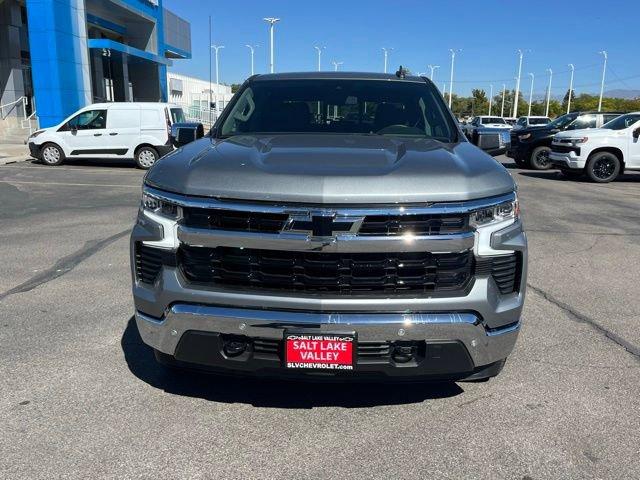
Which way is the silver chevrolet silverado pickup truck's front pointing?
toward the camera

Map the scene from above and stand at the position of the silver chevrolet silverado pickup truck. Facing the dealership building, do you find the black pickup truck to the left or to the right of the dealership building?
right

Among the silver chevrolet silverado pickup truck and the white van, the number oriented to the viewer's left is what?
1

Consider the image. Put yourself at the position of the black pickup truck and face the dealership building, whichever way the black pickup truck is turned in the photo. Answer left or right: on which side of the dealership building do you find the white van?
left

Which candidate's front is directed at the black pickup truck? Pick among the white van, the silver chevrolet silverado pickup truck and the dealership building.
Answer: the dealership building

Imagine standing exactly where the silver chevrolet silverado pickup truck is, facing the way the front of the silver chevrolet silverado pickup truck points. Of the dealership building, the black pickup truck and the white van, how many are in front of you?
0

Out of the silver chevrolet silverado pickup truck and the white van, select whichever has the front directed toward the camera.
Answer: the silver chevrolet silverado pickup truck

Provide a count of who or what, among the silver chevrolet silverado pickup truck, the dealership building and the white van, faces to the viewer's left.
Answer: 1

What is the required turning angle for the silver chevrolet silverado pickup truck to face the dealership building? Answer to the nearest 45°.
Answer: approximately 135° to its right

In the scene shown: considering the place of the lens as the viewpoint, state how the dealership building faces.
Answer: facing the viewer and to the right of the viewer

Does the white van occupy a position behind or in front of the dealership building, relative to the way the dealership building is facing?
in front

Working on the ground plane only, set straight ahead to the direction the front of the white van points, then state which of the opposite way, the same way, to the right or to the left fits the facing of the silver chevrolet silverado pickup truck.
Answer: to the left

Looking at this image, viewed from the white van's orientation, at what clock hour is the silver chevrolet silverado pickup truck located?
The silver chevrolet silverado pickup truck is roughly at 9 o'clock from the white van.

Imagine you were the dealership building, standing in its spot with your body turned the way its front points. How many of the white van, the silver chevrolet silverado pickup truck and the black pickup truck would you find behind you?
0

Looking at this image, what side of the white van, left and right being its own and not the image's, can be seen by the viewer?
left

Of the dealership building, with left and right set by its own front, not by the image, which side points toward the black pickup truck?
front

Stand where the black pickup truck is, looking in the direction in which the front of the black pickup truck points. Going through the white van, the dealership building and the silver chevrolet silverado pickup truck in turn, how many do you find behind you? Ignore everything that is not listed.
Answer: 0

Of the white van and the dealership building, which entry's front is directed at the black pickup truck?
the dealership building

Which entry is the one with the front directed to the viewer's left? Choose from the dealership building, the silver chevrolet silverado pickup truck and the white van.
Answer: the white van

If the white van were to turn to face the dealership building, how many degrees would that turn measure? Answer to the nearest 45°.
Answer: approximately 90° to its right

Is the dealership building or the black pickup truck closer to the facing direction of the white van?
the dealership building
